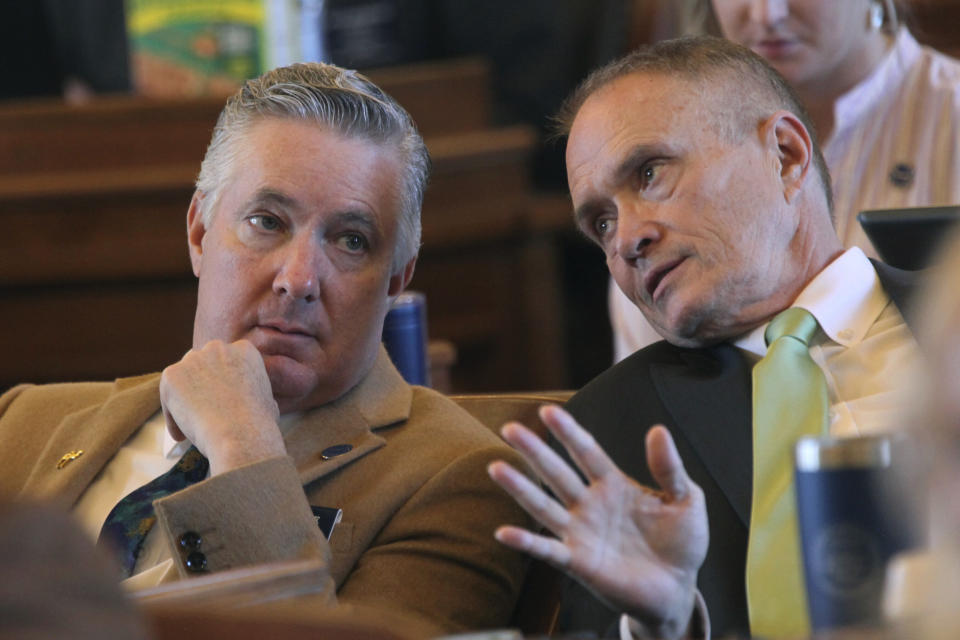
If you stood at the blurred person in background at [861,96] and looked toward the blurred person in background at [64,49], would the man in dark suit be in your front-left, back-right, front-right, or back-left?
back-left

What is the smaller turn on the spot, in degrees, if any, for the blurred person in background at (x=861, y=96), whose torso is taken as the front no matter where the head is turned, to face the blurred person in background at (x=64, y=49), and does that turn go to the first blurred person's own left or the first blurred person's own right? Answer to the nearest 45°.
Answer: approximately 90° to the first blurred person's own right

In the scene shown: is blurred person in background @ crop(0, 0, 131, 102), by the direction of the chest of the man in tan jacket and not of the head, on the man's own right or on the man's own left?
on the man's own right

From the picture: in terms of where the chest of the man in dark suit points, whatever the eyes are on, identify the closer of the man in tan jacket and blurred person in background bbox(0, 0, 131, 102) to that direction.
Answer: the man in tan jacket
